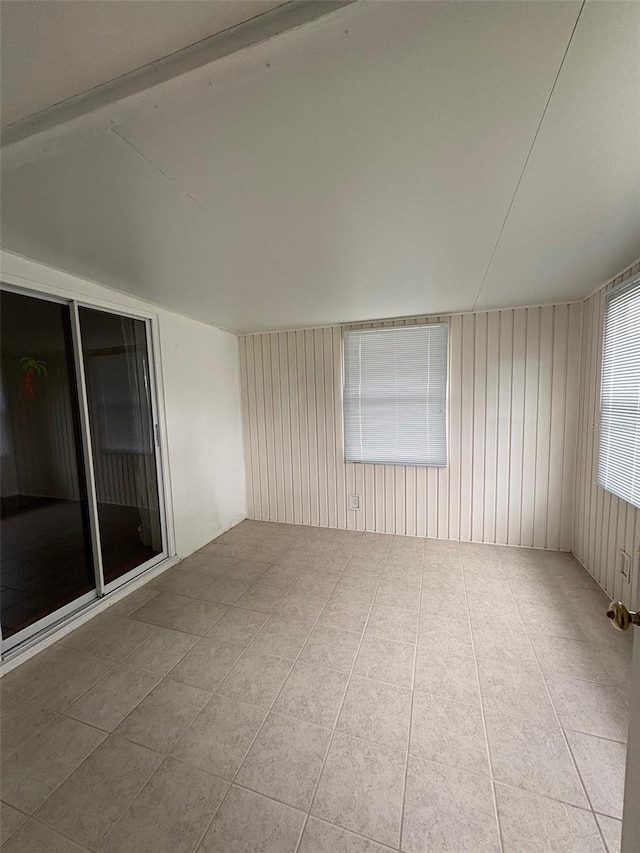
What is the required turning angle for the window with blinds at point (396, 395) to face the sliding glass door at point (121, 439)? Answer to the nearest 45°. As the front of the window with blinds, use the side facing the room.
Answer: approximately 45° to its right

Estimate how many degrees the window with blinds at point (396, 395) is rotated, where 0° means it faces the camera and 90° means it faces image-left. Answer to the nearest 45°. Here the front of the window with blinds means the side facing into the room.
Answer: approximately 0°

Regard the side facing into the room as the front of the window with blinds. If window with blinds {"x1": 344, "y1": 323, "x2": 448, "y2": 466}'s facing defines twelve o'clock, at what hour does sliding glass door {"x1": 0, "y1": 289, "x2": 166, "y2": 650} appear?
The sliding glass door is roughly at 2 o'clock from the window with blinds.
